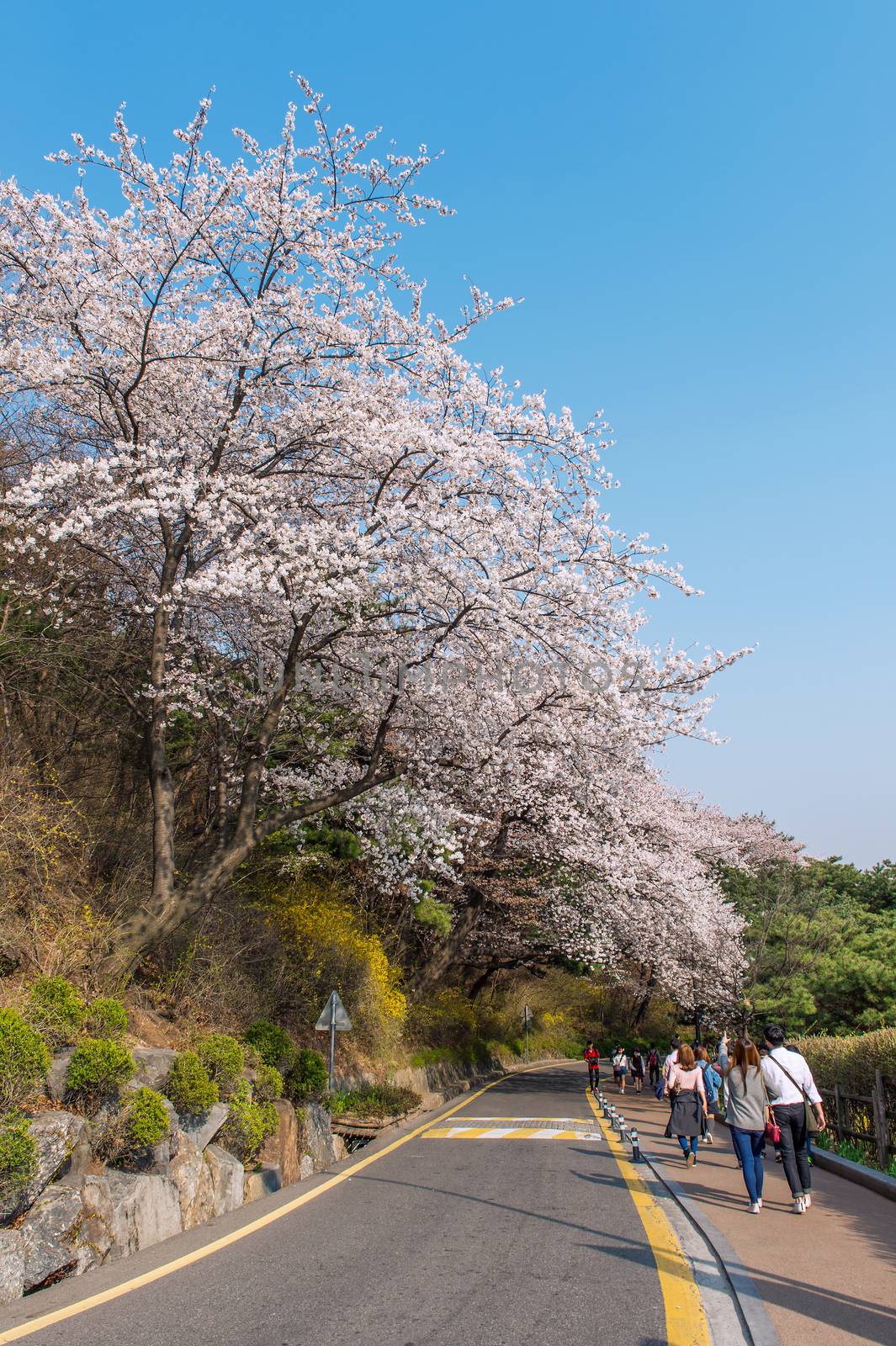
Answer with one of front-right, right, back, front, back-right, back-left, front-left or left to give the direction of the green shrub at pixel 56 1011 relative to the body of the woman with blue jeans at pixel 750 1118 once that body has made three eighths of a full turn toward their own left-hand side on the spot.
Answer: front

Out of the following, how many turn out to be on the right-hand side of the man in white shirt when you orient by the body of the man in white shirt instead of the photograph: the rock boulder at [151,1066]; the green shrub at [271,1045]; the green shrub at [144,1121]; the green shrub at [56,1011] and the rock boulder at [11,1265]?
0

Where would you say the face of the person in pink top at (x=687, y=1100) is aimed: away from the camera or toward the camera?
away from the camera

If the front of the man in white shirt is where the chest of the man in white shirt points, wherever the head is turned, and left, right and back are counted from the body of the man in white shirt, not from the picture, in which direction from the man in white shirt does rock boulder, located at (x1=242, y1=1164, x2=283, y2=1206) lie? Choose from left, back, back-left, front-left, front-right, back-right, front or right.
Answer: left

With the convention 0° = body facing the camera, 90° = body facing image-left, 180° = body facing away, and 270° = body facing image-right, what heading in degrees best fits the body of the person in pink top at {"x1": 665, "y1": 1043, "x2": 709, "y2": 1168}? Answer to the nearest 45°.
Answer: approximately 180°

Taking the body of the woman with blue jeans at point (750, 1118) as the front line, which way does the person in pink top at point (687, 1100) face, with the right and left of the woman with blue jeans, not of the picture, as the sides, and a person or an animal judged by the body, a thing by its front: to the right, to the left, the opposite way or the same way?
the same way

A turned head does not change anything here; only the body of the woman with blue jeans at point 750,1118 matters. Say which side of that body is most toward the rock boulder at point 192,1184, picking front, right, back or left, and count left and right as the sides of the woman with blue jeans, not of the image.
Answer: left

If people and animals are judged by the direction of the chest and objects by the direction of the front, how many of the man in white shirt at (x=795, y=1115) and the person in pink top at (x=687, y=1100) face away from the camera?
2

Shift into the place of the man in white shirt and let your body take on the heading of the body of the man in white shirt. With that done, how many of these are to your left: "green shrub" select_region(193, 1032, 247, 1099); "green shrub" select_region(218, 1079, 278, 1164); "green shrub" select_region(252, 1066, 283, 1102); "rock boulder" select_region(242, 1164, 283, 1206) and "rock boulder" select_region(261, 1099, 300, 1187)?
5

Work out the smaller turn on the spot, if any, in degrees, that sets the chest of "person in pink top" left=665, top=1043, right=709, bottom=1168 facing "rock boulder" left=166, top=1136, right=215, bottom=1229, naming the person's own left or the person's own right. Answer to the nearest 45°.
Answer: approximately 135° to the person's own left

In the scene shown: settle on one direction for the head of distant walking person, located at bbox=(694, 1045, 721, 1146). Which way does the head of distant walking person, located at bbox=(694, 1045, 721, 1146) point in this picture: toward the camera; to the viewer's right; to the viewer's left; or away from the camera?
away from the camera

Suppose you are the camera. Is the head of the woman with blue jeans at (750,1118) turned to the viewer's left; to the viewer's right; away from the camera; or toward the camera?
away from the camera

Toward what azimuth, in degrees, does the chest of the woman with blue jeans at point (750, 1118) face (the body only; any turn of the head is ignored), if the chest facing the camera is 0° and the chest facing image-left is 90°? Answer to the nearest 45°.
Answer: approximately 180°

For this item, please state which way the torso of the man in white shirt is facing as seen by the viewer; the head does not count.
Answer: away from the camera

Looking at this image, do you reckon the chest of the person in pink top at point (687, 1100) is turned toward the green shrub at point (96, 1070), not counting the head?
no

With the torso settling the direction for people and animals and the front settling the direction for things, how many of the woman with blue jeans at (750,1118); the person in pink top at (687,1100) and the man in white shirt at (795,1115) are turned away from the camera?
3
